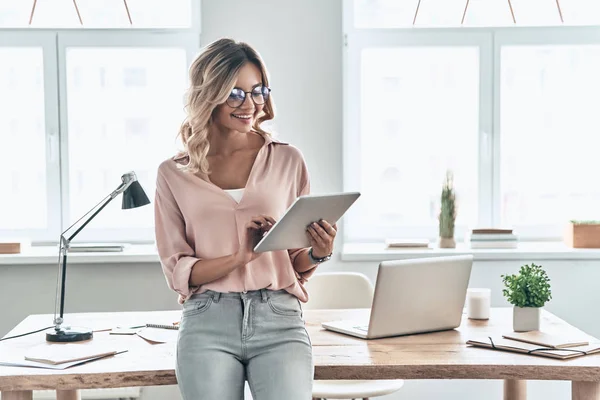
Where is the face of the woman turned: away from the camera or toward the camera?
toward the camera

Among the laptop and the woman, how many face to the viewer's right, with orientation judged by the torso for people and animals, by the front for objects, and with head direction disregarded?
0

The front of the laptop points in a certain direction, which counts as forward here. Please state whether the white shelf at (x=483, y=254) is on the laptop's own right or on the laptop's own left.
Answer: on the laptop's own right

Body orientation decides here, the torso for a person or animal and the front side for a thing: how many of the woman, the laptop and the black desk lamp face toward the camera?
1

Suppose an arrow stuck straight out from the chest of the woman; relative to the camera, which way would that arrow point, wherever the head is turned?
toward the camera

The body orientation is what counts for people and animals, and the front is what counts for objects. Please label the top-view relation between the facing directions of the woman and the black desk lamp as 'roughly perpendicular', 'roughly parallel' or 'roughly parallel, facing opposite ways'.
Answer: roughly perpendicular

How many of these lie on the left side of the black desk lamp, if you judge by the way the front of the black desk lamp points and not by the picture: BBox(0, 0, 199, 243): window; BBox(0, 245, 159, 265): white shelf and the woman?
2

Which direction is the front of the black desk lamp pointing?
to the viewer's right

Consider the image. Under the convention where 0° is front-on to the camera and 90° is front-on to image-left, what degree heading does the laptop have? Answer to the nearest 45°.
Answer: approximately 135°

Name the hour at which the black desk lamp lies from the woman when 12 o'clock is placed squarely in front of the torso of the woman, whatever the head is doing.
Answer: The black desk lamp is roughly at 4 o'clock from the woman.

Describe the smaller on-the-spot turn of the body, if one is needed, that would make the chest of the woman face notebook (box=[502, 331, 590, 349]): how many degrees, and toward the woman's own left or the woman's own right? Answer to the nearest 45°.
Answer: approximately 90° to the woman's own left

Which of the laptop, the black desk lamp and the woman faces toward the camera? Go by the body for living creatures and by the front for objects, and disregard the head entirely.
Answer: the woman

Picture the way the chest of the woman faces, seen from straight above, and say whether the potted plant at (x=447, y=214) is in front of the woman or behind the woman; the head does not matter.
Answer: behind

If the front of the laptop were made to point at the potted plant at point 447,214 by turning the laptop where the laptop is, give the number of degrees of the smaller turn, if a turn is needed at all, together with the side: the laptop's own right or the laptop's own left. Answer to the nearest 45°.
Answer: approximately 45° to the laptop's own right
